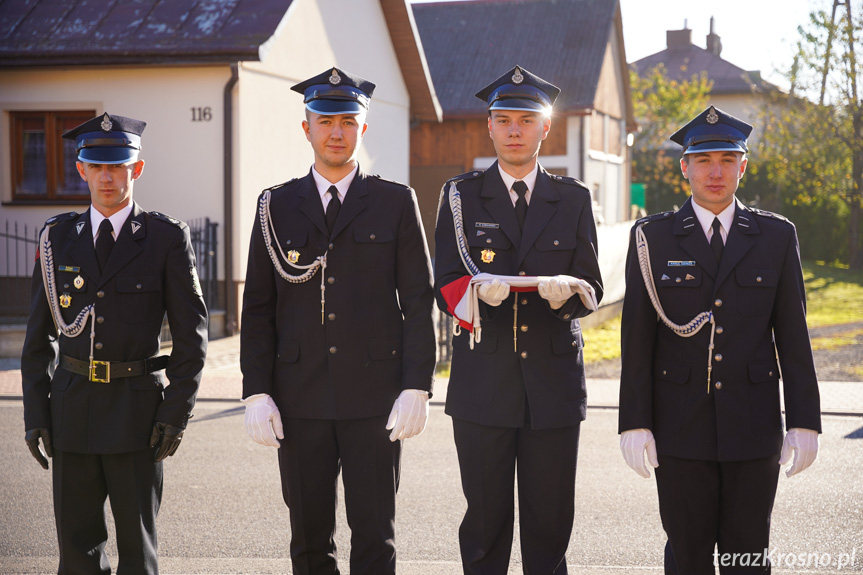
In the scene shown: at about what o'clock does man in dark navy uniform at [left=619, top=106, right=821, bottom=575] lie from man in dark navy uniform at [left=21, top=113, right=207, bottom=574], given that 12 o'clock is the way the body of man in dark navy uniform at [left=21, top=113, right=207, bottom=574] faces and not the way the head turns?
man in dark navy uniform at [left=619, top=106, right=821, bottom=575] is roughly at 10 o'clock from man in dark navy uniform at [left=21, top=113, right=207, bottom=574].

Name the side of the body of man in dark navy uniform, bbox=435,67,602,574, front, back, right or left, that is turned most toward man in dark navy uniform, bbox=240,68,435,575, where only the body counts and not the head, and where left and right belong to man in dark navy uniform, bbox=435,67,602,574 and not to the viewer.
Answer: right

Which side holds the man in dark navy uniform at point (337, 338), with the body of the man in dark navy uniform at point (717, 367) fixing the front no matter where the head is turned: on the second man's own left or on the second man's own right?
on the second man's own right

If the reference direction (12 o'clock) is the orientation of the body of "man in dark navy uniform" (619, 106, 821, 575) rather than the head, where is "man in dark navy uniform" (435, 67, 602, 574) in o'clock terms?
"man in dark navy uniform" (435, 67, 602, 574) is roughly at 3 o'clock from "man in dark navy uniform" (619, 106, 821, 575).

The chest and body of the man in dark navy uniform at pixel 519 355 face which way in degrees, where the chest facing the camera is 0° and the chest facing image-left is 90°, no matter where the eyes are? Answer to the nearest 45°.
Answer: approximately 0°

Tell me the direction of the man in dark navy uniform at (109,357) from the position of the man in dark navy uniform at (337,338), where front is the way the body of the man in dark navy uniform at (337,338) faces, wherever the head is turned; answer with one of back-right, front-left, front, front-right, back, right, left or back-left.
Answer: right

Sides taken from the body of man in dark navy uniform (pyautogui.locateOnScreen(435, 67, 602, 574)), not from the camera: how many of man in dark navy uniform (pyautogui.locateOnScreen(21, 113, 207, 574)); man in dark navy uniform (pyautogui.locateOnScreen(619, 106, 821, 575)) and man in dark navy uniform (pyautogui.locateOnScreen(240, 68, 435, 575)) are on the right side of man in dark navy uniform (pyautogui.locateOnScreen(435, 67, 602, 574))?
2

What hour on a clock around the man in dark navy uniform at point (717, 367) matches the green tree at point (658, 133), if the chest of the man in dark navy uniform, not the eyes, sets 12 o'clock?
The green tree is roughly at 6 o'clock from the man in dark navy uniform.

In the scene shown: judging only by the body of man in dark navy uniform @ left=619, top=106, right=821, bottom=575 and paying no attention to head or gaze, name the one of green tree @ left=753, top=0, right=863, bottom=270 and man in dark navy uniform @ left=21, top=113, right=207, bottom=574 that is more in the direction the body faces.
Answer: the man in dark navy uniform

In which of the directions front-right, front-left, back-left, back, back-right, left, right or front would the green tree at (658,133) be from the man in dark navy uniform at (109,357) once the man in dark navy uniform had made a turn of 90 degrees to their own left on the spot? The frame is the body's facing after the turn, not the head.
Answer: front-left

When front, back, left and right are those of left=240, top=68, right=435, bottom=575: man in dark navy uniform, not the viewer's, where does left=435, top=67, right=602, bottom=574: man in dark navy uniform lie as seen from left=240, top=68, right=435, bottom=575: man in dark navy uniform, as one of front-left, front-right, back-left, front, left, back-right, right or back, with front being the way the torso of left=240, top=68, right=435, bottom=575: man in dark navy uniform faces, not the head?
left
